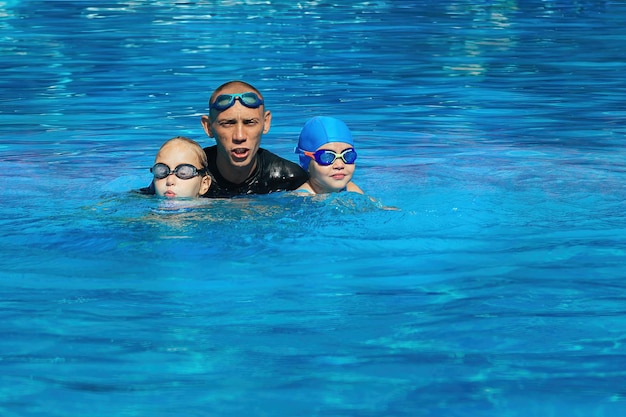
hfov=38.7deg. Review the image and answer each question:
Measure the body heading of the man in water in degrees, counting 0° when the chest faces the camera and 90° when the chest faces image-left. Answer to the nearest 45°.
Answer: approximately 0°

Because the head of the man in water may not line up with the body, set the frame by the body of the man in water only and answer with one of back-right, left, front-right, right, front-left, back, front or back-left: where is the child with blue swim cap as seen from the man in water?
left
